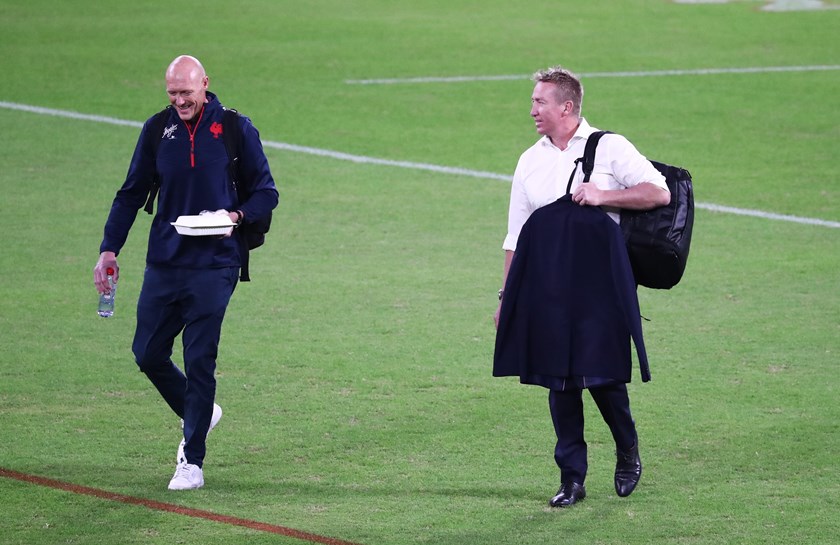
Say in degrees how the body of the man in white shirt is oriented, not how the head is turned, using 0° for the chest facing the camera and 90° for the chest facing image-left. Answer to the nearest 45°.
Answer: approximately 45°

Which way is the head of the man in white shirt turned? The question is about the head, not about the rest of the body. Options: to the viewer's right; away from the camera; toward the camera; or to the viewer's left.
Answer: to the viewer's left

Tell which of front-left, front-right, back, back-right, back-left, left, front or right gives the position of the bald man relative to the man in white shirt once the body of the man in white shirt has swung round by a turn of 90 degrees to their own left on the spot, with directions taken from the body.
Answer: back-right
